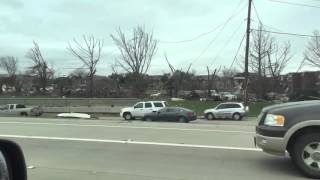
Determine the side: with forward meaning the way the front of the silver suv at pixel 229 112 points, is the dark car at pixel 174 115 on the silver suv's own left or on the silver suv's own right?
on the silver suv's own left

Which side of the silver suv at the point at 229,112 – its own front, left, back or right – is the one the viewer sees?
left

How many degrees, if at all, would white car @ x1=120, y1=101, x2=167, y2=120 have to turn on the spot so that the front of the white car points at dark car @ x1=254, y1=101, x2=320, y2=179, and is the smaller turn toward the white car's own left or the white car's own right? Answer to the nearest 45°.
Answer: approximately 90° to the white car's own left

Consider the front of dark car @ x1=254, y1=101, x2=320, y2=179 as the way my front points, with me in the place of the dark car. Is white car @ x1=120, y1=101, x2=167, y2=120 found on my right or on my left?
on my right

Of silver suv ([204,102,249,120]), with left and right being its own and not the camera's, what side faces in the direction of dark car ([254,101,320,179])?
left

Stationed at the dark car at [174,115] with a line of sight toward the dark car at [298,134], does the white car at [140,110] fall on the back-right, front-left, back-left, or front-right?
back-right

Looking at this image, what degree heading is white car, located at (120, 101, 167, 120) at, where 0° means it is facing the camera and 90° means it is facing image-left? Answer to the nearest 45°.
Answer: approximately 90°

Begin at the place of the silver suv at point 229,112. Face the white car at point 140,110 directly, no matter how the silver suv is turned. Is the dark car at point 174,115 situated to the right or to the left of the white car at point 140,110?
left

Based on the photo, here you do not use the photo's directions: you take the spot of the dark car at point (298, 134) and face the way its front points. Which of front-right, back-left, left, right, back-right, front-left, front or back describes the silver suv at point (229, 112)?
right
